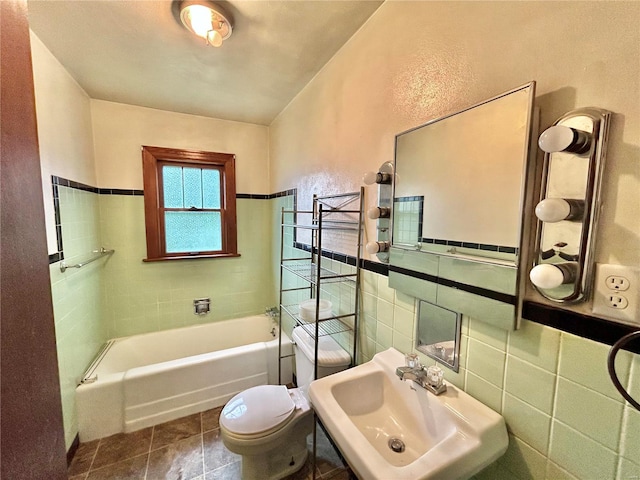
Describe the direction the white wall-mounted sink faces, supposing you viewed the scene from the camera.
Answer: facing the viewer and to the left of the viewer

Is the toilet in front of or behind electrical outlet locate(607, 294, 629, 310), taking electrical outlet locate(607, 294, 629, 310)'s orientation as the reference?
in front

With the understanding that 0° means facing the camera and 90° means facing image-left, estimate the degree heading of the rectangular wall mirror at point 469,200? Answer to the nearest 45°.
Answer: approximately 45°

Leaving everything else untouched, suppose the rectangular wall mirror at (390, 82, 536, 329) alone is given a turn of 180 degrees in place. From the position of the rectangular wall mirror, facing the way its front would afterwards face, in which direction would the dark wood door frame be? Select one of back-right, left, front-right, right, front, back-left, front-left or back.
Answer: back

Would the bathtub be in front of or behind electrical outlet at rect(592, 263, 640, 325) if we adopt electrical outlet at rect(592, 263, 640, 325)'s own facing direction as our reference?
in front

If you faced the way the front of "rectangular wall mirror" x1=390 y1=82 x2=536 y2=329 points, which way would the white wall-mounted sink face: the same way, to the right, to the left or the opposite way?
the same way

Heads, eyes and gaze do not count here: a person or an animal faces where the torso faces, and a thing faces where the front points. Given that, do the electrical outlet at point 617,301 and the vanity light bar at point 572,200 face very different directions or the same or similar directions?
same or similar directions

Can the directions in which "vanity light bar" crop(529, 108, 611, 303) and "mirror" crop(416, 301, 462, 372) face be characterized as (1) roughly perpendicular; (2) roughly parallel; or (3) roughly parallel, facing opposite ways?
roughly parallel

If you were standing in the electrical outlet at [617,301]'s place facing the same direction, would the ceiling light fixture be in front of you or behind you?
in front
